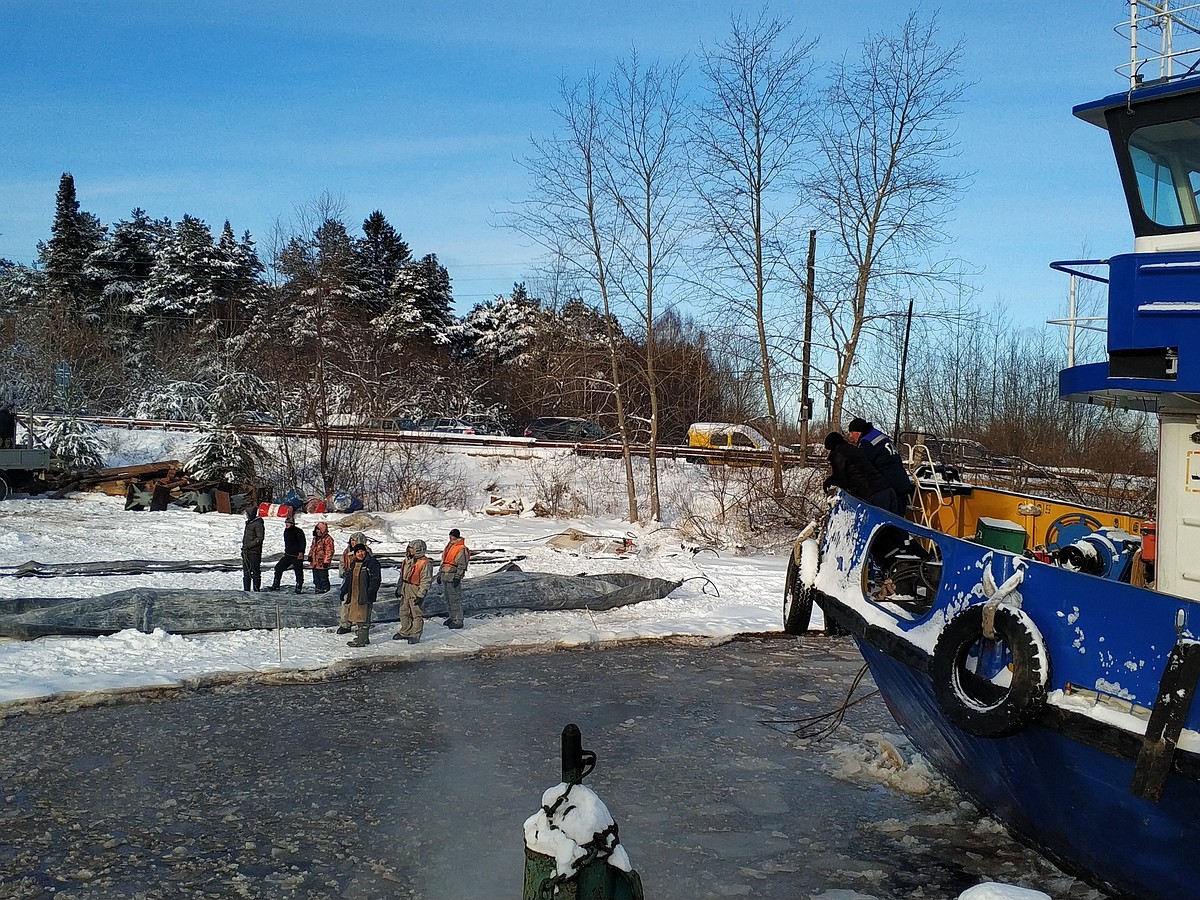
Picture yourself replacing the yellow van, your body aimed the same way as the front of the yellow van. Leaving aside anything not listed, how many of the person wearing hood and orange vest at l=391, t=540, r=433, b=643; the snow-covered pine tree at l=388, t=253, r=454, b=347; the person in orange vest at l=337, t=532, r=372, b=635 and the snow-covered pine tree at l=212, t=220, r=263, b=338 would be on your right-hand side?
2

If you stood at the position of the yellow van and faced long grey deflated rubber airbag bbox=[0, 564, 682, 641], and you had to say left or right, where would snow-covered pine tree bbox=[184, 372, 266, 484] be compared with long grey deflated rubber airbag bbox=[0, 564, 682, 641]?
right

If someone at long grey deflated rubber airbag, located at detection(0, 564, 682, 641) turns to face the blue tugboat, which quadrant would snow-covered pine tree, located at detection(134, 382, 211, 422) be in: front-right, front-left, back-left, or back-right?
back-left

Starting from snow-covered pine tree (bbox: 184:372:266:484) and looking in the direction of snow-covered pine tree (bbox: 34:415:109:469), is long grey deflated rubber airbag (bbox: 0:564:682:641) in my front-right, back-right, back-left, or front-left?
back-left
